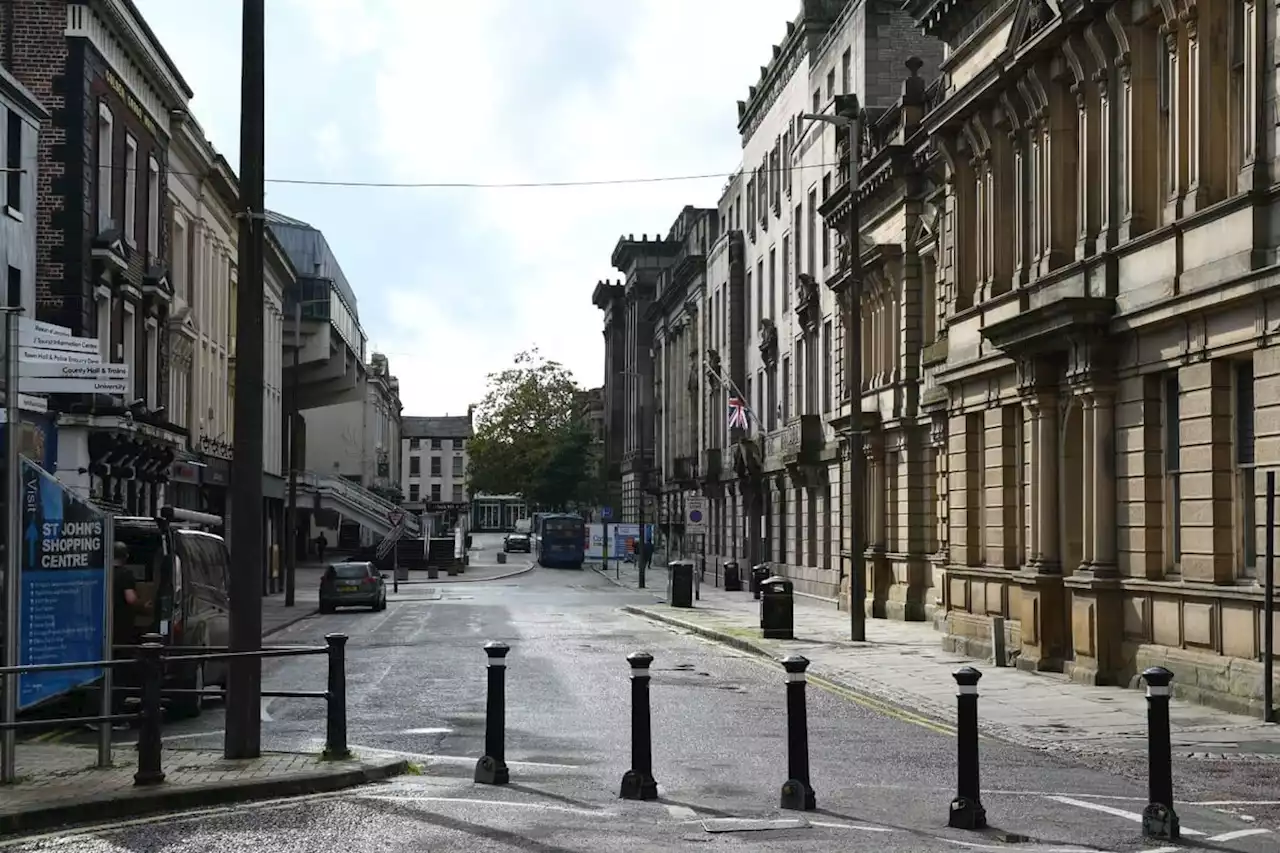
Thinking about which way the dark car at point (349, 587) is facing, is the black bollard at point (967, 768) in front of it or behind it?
behind

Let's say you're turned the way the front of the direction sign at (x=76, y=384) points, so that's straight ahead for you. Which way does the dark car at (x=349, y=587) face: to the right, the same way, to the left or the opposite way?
the opposite way

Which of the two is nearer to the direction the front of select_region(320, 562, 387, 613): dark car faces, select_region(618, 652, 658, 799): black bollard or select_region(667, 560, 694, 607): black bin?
the black bin

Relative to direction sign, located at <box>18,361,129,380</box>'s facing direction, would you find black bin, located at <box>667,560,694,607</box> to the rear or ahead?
to the rear

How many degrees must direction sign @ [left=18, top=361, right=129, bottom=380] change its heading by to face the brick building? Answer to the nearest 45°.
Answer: approximately 180°

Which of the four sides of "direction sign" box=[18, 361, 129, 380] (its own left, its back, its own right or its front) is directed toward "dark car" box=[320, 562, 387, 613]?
back

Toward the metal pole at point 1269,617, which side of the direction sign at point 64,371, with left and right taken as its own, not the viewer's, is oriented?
left

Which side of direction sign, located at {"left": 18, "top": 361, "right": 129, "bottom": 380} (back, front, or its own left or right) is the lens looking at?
front

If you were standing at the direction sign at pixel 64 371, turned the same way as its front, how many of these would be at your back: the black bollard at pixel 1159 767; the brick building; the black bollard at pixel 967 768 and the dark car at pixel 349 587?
2

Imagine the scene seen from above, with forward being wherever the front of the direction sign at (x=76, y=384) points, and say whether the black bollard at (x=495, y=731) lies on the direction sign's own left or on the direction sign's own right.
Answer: on the direction sign's own left

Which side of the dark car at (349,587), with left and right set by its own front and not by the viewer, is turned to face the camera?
back
